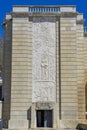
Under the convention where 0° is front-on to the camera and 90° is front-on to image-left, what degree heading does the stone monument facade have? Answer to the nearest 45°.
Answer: approximately 0°
